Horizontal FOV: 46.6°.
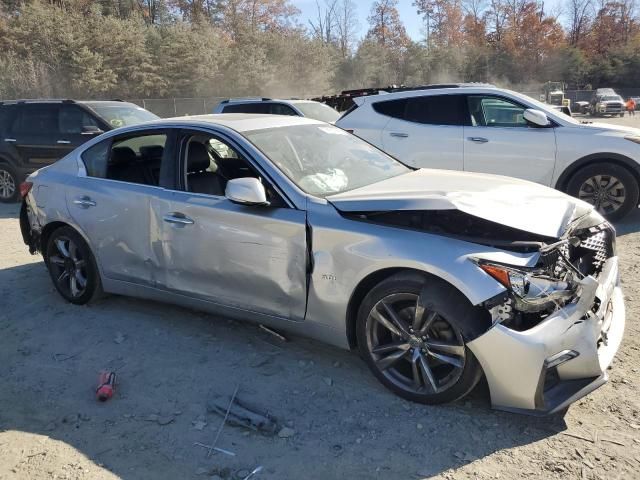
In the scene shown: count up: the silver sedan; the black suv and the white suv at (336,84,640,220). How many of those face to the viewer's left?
0

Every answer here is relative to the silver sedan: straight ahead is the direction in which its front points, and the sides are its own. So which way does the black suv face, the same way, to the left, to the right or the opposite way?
the same way

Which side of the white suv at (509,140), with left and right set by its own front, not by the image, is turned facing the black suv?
back

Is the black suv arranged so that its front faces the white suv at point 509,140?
yes

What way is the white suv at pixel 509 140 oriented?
to the viewer's right

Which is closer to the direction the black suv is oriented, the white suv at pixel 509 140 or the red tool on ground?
the white suv

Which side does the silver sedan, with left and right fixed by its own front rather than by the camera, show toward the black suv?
back

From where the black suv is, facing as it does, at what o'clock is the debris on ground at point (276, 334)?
The debris on ground is roughly at 1 o'clock from the black suv.

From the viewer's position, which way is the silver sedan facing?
facing the viewer and to the right of the viewer

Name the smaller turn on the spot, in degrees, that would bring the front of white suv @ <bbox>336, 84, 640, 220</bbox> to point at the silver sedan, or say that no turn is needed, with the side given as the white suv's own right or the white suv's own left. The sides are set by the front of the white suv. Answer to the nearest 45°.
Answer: approximately 90° to the white suv's own right

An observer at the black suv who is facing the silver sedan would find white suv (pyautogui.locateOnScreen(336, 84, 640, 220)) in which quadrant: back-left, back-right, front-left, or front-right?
front-left

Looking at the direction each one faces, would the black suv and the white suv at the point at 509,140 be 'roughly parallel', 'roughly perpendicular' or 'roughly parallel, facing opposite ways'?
roughly parallel

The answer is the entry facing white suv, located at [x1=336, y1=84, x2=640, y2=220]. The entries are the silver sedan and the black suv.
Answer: the black suv

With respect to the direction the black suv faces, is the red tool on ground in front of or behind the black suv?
in front
